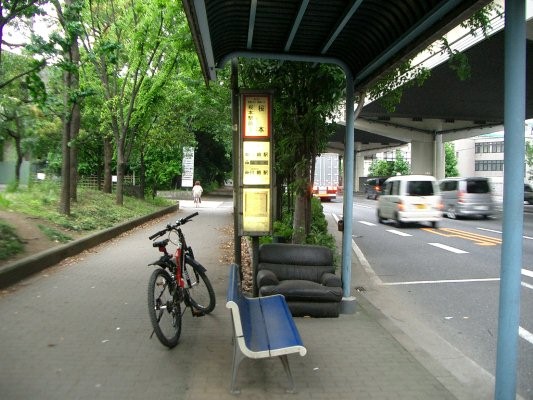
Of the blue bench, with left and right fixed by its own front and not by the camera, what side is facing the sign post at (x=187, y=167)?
left

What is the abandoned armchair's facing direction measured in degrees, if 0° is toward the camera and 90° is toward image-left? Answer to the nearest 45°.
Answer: approximately 0°

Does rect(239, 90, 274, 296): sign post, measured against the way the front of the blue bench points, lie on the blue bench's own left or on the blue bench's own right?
on the blue bench's own left

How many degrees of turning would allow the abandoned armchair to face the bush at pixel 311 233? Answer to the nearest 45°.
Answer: approximately 180°

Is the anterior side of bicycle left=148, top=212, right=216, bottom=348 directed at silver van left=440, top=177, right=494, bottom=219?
yes

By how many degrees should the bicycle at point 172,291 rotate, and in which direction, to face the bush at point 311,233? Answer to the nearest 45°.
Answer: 0° — it already faces it

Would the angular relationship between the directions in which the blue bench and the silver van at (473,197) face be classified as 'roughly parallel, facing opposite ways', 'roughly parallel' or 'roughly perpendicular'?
roughly perpendicular

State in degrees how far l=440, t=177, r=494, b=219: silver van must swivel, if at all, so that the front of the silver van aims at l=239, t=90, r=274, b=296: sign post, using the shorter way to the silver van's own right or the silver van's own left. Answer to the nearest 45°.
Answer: approximately 135° to the silver van's own left

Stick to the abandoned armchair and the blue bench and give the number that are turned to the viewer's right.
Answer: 1

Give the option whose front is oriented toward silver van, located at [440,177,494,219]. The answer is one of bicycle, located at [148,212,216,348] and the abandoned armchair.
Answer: the bicycle

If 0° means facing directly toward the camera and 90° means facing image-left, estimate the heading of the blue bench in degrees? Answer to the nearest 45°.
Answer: approximately 270°

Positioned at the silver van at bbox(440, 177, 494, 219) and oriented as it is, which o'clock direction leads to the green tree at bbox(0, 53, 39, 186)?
The green tree is roughly at 9 o'clock from the silver van.
